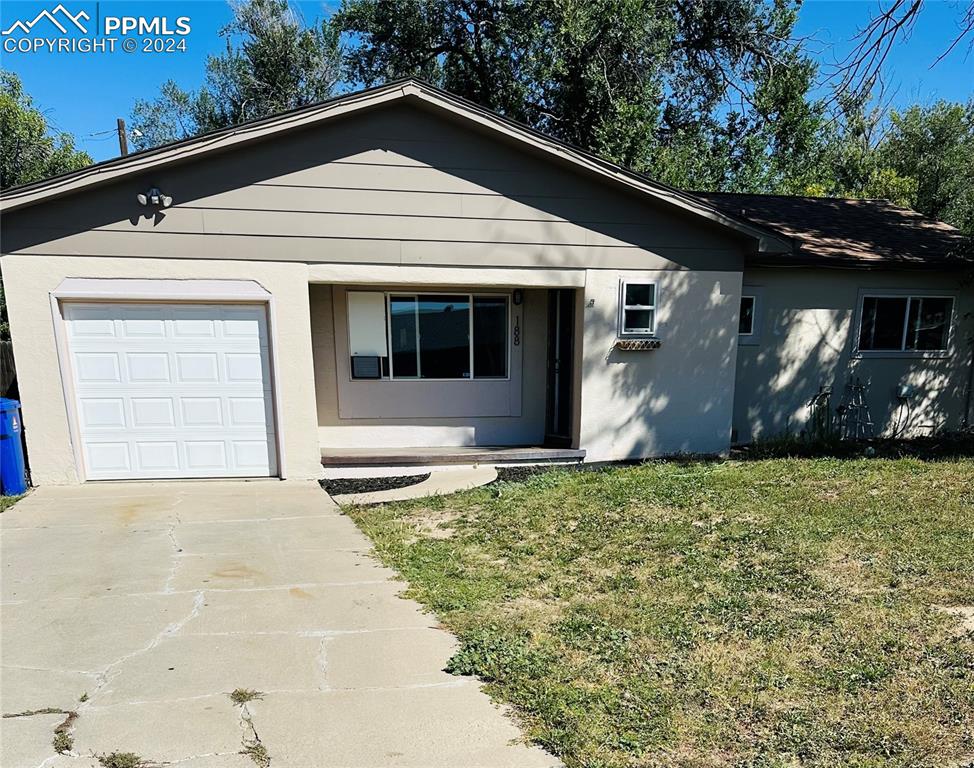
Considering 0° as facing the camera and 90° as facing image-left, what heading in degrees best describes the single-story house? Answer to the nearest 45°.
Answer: approximately 0°

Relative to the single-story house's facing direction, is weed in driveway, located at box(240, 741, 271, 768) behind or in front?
in front

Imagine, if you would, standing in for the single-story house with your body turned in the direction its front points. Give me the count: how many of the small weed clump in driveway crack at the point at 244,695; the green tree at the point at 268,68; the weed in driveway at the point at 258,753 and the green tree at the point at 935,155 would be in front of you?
2

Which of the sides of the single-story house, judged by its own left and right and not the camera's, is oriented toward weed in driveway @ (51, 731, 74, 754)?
front

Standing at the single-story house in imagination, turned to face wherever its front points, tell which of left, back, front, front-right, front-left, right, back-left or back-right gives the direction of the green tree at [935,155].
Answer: back-left

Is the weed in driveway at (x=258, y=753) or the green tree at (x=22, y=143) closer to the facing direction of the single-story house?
the weed in driveway

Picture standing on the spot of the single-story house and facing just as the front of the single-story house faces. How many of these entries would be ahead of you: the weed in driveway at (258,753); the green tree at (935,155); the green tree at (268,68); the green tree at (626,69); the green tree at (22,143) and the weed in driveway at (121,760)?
2

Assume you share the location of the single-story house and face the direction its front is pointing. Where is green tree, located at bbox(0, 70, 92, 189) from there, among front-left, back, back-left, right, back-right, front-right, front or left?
back-right

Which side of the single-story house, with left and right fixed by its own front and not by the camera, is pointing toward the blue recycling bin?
right

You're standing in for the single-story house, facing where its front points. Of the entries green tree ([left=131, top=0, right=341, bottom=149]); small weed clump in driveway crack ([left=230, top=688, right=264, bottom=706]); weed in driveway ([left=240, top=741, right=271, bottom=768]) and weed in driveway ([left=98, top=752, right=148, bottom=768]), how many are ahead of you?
3

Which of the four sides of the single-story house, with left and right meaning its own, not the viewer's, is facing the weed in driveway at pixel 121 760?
front

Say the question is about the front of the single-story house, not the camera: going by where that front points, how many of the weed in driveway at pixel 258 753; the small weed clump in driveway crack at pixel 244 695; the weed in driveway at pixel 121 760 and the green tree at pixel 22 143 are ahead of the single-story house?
3
